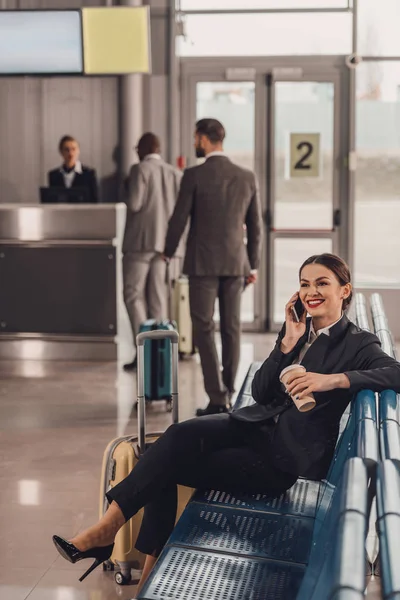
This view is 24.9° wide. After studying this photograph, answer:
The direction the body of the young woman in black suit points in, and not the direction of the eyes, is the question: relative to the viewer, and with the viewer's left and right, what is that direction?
facing the viewer and to the left of the viewer

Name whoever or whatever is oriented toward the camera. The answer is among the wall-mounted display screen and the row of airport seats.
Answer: the wall-mounted display screen

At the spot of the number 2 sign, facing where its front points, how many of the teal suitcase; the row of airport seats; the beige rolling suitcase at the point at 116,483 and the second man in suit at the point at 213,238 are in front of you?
4

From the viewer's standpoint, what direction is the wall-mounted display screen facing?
toward the camera

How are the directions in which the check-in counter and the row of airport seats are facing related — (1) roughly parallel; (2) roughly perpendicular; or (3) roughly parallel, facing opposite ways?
roughly perpendicular

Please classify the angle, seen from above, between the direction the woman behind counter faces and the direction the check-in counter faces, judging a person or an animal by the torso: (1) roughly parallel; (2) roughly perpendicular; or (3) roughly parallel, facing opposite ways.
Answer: roughly parallel

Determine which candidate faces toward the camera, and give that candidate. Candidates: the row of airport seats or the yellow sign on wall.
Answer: the yellow sign on wall

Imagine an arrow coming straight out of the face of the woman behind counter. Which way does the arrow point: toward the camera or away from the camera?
toward the camera

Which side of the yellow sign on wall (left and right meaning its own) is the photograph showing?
front

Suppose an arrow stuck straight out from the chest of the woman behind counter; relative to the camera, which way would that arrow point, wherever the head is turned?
toward the camera

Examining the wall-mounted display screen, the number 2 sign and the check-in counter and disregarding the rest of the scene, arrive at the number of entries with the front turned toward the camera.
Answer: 3

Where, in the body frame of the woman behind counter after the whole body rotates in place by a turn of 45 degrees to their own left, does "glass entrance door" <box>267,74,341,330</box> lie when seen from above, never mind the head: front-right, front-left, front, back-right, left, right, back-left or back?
front-left

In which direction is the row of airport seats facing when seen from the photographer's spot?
facing to the left of the viewer

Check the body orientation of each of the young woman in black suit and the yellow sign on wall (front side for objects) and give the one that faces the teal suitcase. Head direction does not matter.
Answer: the yellow sign on wall

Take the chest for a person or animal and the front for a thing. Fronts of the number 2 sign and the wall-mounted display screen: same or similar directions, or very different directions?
same or similar directions

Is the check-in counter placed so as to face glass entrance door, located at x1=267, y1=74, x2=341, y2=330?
no

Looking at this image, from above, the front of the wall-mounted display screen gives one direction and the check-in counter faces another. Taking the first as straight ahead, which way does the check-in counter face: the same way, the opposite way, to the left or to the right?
the same way
